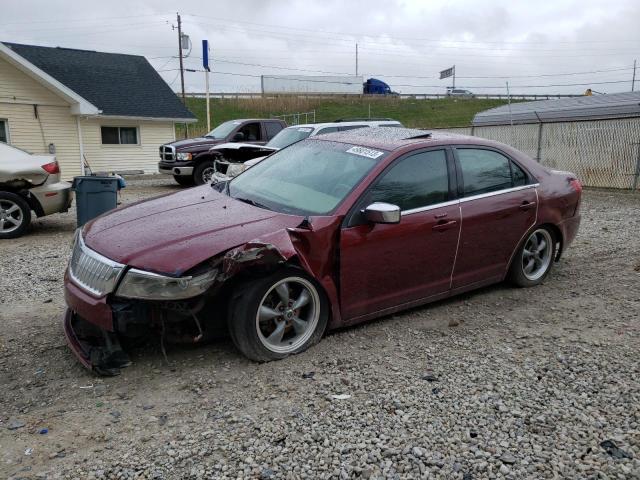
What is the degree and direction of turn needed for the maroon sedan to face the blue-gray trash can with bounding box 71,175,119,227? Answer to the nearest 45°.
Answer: approximately 90° to its right

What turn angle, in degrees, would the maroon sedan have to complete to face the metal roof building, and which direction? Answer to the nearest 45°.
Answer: approximately 180°

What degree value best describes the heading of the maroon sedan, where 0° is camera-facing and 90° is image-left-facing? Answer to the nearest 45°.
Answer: approximately 45°

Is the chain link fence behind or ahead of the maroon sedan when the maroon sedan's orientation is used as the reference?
behind

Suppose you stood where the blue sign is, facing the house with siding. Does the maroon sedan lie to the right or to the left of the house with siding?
left

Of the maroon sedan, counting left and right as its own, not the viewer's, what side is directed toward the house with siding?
right

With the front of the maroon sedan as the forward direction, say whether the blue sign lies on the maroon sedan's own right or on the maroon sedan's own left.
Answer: on the maroon sedan's own right
